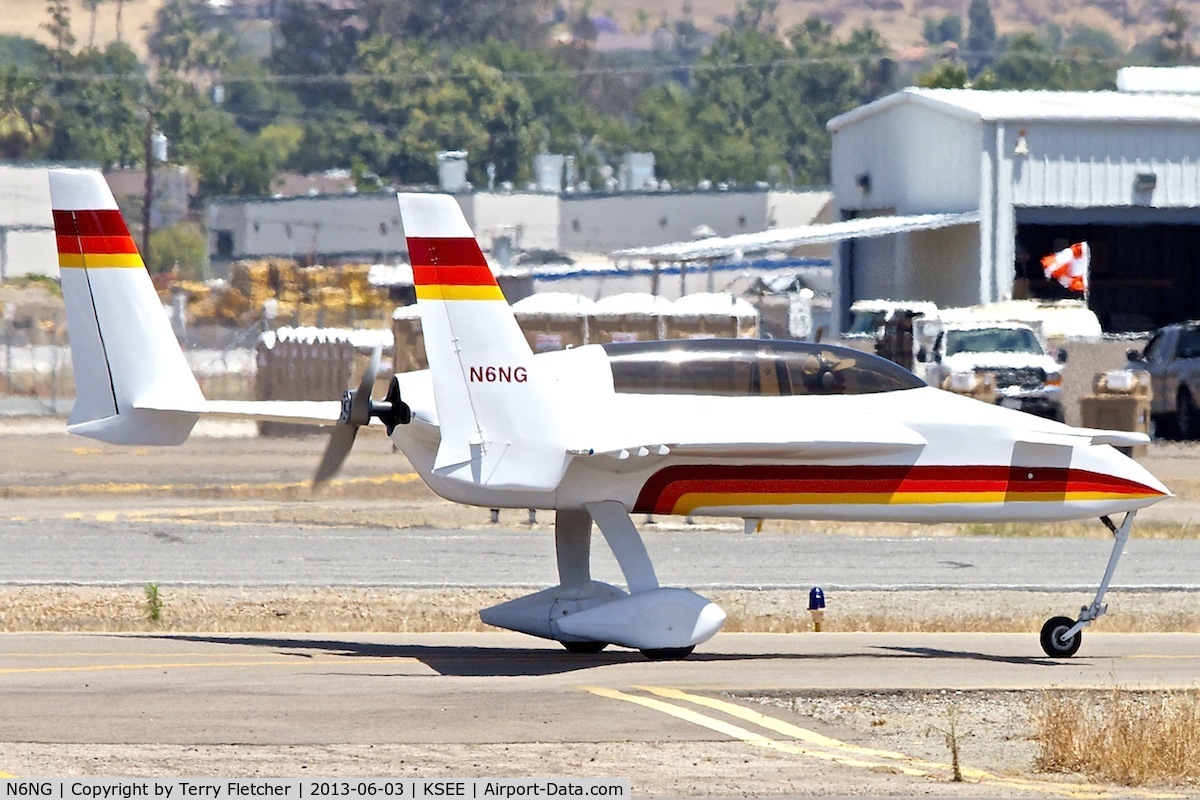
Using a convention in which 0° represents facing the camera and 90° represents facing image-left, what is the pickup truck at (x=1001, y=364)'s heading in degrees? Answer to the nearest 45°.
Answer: approximately 0°

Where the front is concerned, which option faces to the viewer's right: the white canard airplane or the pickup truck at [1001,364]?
the white canard airplane

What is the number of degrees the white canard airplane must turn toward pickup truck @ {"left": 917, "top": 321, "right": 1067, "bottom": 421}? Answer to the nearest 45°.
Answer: approximately 90° to its left

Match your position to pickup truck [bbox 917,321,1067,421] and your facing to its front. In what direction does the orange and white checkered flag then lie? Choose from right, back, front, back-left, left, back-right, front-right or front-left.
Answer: back

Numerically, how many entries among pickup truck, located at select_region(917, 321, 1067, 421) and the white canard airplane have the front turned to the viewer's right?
1

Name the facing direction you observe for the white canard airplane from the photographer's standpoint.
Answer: facing to the right of the viewer

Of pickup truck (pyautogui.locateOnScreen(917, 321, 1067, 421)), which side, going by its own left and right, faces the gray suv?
left

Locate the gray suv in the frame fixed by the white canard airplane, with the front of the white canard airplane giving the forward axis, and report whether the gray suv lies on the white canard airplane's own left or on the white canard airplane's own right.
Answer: on the white canard airplane's own left

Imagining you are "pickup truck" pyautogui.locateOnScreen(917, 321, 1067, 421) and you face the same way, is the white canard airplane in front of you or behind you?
in front

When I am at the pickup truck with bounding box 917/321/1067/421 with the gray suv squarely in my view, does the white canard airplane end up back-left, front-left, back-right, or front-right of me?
back-right

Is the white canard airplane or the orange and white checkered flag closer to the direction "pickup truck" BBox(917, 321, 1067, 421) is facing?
the white canard airplane

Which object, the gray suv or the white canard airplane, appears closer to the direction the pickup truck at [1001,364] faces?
the white canard airplane

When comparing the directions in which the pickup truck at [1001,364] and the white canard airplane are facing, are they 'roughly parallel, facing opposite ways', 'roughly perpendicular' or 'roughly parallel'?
roughly perpendicular
